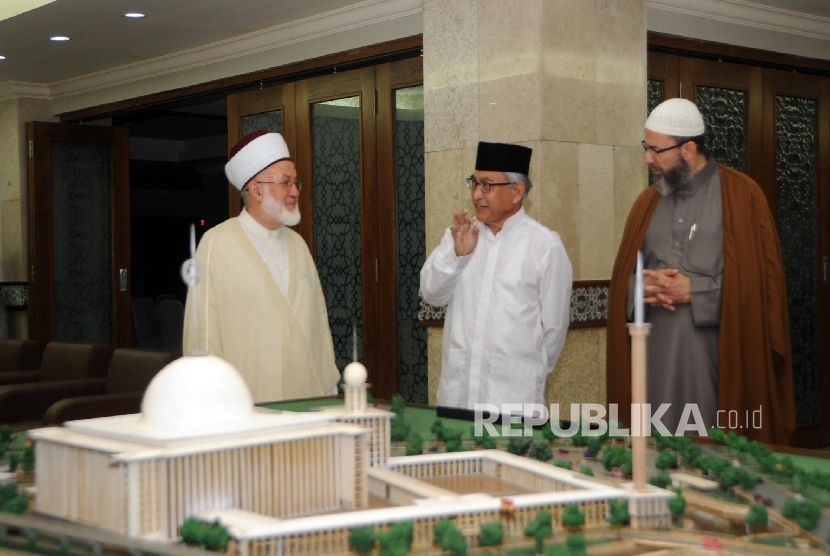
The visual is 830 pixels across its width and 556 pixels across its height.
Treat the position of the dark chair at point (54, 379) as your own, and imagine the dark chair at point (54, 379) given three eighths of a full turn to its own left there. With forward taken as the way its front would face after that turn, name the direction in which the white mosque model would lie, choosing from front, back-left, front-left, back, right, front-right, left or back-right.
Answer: right

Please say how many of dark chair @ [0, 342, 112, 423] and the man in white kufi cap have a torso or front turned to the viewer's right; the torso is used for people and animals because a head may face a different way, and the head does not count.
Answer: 0

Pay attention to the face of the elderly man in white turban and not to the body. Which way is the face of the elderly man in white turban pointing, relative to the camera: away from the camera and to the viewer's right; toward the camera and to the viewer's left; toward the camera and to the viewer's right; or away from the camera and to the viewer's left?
toward the camera and to the viewer's right

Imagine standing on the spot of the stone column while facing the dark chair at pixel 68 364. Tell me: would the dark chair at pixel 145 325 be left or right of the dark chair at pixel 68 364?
right

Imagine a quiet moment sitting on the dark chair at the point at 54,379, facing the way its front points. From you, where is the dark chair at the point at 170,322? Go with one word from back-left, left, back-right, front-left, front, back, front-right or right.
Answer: back-right

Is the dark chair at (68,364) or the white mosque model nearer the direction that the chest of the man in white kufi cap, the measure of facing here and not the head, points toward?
the white mosque model

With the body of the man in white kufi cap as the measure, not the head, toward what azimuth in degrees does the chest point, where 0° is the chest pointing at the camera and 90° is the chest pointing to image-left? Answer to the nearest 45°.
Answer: approximately 45°

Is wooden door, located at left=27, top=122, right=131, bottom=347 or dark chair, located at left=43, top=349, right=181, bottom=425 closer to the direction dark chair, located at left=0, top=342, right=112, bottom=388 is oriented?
the dark chair

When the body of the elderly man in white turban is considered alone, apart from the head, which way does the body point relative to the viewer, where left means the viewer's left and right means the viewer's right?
facing the viewer and to the right of the viewer

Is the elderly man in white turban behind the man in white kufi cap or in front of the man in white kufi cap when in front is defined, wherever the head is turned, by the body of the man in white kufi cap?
in front

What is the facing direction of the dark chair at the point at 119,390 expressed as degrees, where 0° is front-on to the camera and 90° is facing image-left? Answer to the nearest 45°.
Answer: approximately 45°

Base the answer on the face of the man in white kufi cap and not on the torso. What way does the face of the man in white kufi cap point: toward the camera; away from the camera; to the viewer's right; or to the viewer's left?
to the viewer's left

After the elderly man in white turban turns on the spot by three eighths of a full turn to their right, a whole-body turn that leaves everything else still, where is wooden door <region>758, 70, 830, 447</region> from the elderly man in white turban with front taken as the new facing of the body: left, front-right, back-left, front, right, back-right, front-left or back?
back-right

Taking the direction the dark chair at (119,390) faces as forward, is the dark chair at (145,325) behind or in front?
behind

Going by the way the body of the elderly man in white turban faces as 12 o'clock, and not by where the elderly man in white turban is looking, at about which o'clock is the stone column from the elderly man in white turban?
The stone column is roughly at 9 o'clock from the elderly man in white turban.

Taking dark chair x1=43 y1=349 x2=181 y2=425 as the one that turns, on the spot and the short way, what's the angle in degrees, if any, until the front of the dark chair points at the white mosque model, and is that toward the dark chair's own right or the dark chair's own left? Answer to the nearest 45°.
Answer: approximately 45° to the dark chair's own left
